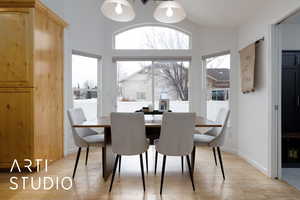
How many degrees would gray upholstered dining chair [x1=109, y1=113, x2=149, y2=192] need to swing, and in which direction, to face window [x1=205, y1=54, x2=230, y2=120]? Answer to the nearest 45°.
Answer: approximately 45° to its right

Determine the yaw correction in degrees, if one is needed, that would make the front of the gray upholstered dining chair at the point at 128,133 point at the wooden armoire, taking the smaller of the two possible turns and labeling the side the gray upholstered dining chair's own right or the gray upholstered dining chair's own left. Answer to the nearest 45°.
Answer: approximately 45° to the gray upholstered dining chair's own left

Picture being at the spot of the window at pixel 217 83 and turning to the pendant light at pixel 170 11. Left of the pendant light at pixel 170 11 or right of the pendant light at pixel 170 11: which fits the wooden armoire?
right

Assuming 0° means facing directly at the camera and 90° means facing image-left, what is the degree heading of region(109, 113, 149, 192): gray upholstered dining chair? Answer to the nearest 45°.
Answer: approximately 180°

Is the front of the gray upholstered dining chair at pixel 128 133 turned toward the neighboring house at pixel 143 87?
yes
